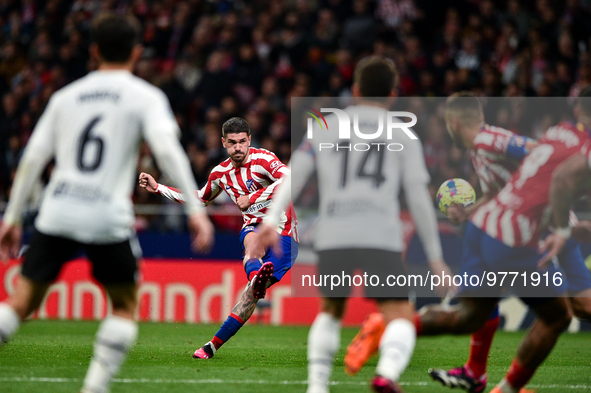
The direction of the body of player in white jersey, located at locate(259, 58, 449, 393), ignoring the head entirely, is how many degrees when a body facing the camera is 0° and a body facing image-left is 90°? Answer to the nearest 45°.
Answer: approximately 180°

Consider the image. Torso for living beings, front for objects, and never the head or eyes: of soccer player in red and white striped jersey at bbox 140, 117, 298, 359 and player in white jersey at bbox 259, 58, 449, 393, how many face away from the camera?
1

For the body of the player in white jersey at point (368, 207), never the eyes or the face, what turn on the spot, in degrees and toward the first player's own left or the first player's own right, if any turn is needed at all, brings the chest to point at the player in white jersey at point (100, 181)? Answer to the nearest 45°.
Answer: approximately 90° to the first player's own left

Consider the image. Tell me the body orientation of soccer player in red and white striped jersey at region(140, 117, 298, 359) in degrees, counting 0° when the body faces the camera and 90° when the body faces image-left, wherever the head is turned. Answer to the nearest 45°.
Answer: approximately 0°

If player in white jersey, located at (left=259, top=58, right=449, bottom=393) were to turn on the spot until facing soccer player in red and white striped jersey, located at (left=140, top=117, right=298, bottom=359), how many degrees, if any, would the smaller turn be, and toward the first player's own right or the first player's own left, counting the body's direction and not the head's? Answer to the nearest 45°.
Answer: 0° — they already face them

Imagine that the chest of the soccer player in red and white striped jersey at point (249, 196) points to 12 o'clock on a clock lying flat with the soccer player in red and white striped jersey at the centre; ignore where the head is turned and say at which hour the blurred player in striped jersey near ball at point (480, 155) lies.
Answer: The blurred player in striped jersey near ball is roughly at 11 o'clock from the soccer player in red and white striped jersey.

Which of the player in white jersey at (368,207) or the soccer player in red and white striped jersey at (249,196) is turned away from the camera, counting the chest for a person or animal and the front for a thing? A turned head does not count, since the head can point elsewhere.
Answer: the player in white jersey

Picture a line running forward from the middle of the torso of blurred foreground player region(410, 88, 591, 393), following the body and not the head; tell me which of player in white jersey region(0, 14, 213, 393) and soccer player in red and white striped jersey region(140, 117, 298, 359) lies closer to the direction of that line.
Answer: the soccer player in red and white striped jersey

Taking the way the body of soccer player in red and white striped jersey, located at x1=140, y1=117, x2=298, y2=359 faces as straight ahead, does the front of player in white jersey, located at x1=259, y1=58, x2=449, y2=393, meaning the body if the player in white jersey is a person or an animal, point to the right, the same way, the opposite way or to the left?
the opposite way

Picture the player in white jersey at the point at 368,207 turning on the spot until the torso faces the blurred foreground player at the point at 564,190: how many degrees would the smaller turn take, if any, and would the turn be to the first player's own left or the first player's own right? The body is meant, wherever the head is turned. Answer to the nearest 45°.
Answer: approximately 45° to the first player's own right

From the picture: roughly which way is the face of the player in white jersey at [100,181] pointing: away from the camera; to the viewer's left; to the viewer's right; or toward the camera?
away from the camera

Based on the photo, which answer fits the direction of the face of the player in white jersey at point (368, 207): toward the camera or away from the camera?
away from the camera

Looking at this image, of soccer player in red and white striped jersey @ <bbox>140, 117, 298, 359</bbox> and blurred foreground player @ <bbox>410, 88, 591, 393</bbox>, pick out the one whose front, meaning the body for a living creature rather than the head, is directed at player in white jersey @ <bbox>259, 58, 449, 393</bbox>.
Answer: the soccer player in red and white striped jersey
